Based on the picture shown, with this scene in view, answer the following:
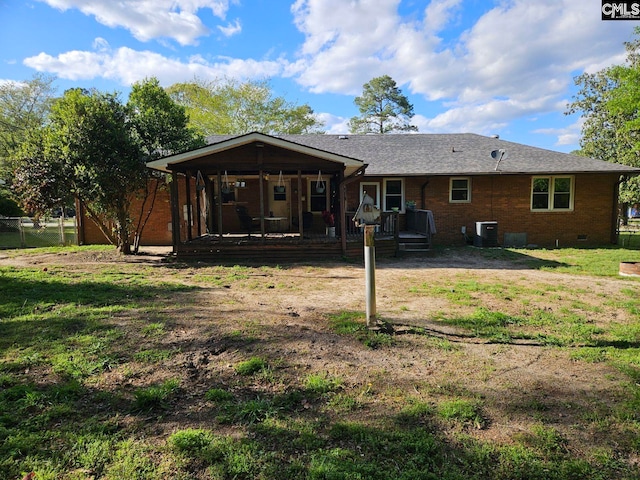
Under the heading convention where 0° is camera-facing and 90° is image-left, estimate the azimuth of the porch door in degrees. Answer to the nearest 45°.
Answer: approximately 0°

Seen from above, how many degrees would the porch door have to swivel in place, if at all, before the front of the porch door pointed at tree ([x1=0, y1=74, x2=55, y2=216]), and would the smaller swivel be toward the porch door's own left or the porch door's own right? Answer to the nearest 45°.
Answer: approximately 135° to the porch door's own right

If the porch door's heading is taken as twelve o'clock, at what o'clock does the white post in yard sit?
The white post in yard is roughly at 12 o'clock from the porch door.

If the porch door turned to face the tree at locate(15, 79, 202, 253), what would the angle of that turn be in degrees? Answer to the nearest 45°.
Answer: approximately 45° to its right

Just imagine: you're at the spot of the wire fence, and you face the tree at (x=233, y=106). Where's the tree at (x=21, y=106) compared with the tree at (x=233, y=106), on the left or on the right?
left
